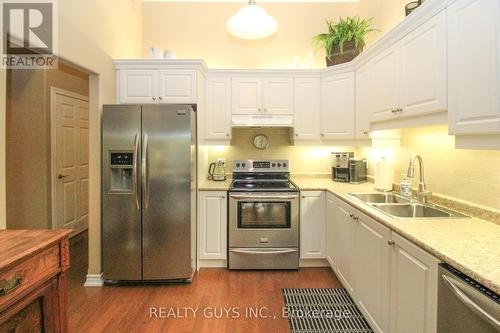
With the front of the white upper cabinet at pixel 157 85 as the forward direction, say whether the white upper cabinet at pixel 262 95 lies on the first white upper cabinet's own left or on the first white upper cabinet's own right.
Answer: on the first white upper cabinet's own left

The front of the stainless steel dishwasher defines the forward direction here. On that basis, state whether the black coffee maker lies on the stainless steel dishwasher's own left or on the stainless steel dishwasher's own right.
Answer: on the stainless steel dishwasher's own right

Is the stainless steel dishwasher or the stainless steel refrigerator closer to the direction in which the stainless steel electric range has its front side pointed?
the stainless steel dishwasher

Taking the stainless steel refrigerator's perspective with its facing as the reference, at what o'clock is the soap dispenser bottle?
The soap dispenser bottle is roughly at 10 o'clock from the stainless steel refrigerator.

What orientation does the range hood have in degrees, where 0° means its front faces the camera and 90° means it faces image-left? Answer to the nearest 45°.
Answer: approximately 0°

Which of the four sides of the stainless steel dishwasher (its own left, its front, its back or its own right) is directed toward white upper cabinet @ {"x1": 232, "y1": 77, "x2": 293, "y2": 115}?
right

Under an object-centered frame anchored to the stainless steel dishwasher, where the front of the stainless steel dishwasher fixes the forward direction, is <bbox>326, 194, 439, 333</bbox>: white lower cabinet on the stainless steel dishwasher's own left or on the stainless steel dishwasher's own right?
on the stainless steel dishwasher's own right

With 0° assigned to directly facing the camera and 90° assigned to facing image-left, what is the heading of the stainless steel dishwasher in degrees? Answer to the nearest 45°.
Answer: approximately 45°
